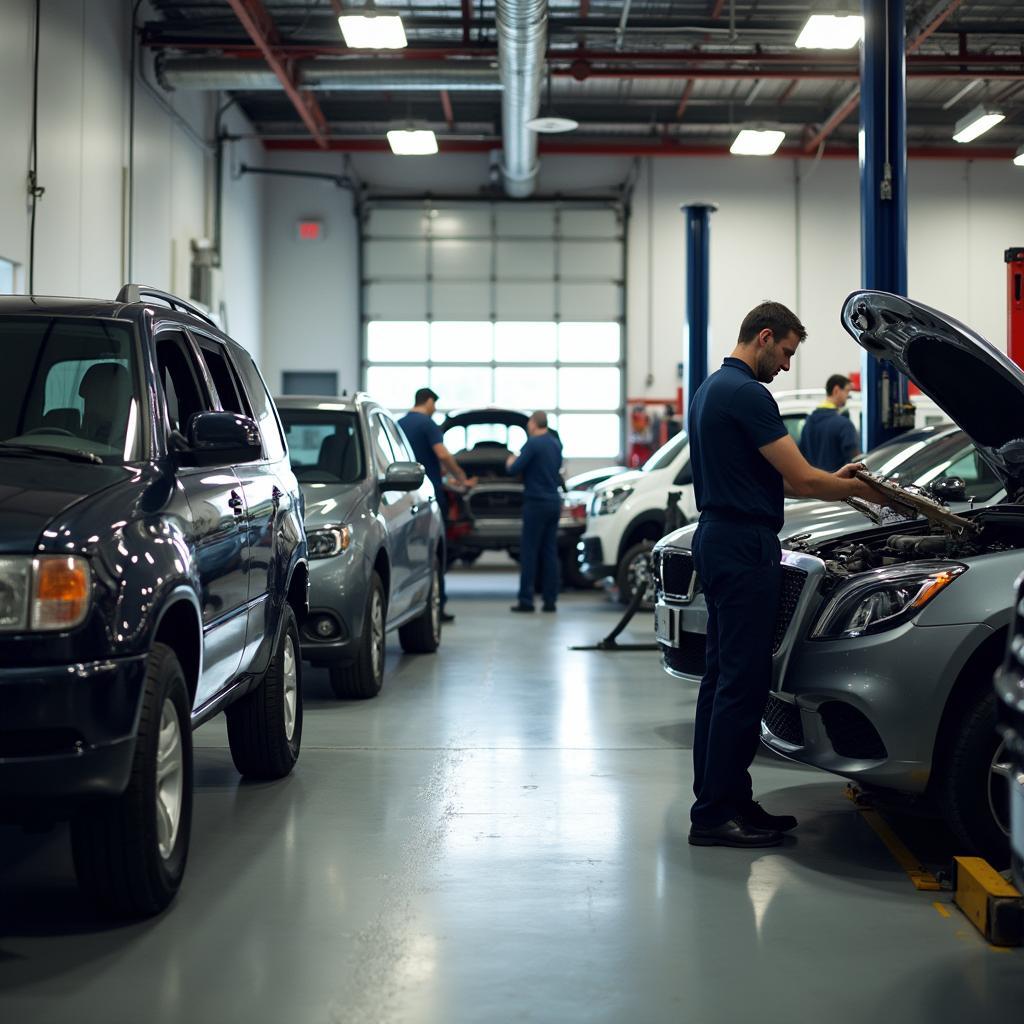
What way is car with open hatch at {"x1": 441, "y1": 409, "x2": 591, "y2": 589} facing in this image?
away from the camera

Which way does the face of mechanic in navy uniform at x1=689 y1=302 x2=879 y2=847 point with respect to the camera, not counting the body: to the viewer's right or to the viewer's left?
to the viewer's right

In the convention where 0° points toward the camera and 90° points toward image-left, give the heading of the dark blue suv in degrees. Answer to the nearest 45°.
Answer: approximately 45°

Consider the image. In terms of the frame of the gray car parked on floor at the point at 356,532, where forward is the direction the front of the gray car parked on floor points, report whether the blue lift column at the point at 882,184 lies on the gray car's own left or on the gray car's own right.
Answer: on the gray car's own left

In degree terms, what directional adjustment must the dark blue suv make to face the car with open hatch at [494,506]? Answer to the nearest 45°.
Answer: approximately 135° to its right

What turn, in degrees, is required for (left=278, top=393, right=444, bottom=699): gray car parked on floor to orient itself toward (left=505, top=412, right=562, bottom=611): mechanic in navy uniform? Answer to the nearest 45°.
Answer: approximately 180°

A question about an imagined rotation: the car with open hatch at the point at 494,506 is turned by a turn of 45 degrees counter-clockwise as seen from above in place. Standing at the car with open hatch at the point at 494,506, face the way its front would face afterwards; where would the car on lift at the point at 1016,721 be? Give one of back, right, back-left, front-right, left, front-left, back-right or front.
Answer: back-left

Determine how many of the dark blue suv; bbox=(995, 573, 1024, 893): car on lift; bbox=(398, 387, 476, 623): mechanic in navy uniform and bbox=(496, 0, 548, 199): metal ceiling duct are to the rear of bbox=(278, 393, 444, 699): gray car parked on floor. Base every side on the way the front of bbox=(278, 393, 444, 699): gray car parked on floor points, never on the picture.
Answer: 2

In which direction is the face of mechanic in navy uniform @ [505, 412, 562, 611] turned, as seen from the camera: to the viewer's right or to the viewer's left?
to the viewer's left
